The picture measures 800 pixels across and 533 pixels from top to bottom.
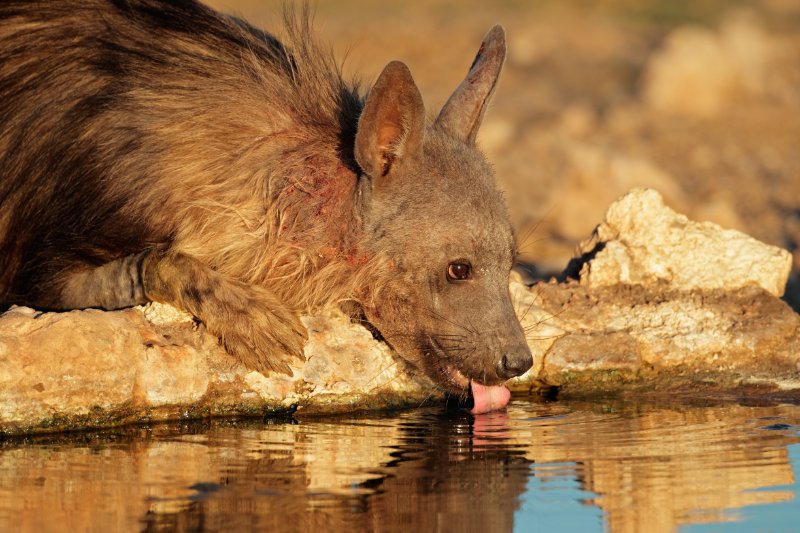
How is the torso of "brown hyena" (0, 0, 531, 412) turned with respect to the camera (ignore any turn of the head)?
to the viewer's right

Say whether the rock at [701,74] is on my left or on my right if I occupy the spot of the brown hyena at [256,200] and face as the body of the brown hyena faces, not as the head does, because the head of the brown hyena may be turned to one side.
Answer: on my left

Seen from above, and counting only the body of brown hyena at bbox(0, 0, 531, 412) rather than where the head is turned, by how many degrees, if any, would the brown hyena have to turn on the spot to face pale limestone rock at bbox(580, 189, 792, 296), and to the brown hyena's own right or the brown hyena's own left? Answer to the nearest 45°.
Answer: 0° — it already faces it

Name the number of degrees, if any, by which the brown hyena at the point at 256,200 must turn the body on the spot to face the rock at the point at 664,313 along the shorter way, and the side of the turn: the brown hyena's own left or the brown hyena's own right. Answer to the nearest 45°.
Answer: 0° — it already faces it

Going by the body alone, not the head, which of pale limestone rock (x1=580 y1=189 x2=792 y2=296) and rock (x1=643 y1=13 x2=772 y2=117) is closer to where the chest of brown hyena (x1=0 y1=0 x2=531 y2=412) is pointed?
the pale limestone rock

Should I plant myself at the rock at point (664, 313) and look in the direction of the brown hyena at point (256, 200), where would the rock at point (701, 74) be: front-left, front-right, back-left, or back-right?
back-right
